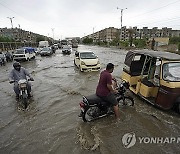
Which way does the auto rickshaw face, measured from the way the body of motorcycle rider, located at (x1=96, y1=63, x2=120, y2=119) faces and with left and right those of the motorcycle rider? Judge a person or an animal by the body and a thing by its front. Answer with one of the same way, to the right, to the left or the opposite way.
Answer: to the right

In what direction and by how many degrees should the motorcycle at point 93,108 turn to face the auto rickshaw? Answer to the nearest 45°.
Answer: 0° — it already faces it

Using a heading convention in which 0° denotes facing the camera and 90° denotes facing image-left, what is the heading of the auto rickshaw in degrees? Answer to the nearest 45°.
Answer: approximately 315°

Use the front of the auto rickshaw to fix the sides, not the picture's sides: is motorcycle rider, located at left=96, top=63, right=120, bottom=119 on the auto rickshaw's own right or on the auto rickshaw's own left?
on the auto rickshaw's own right

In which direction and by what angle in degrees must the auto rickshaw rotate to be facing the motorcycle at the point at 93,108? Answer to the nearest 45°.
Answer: approximately 90° to its right

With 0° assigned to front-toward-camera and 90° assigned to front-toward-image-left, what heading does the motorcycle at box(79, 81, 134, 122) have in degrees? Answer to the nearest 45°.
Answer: approximately 225°
